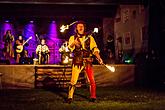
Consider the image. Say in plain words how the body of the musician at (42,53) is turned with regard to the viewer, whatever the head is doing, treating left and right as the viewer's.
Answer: facing the viewer

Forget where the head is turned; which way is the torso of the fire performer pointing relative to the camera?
toward the camera

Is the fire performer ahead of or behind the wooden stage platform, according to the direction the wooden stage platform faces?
ahead

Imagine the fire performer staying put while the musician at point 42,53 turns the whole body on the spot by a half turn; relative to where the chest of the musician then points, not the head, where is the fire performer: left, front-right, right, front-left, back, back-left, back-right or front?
back

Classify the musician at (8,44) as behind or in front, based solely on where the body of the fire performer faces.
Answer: behind

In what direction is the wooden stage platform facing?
toward the camera

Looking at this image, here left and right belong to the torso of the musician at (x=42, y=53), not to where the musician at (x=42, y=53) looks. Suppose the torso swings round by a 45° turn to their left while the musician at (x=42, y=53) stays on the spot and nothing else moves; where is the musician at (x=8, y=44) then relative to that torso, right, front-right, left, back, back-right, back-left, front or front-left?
back
